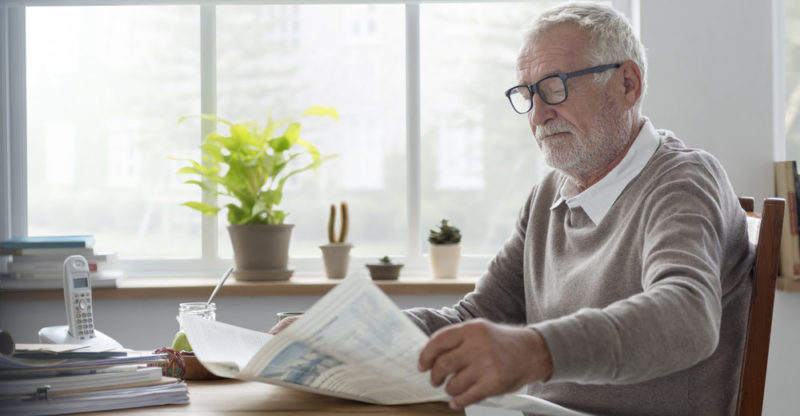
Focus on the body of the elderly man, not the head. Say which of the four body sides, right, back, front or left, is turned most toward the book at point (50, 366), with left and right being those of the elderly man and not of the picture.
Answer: front

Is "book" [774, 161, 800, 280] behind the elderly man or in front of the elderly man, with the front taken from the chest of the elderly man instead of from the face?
behind

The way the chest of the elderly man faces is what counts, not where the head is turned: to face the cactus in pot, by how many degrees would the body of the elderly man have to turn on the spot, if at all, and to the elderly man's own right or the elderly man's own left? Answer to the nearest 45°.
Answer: approximately 90° to the elderly man's own right

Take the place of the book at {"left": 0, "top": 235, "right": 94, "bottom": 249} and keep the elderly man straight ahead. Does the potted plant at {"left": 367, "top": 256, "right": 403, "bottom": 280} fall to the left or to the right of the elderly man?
left

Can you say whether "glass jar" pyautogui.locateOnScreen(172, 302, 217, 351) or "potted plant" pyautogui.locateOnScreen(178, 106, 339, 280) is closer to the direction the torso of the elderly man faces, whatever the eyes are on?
the glass jar

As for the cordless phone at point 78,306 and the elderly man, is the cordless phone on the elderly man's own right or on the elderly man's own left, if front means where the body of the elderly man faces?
on the elderly man's own right

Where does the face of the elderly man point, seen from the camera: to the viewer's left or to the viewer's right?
to the viewer's left

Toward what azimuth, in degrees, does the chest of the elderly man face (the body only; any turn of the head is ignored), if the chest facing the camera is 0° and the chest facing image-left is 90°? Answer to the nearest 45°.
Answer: approximately 45°
